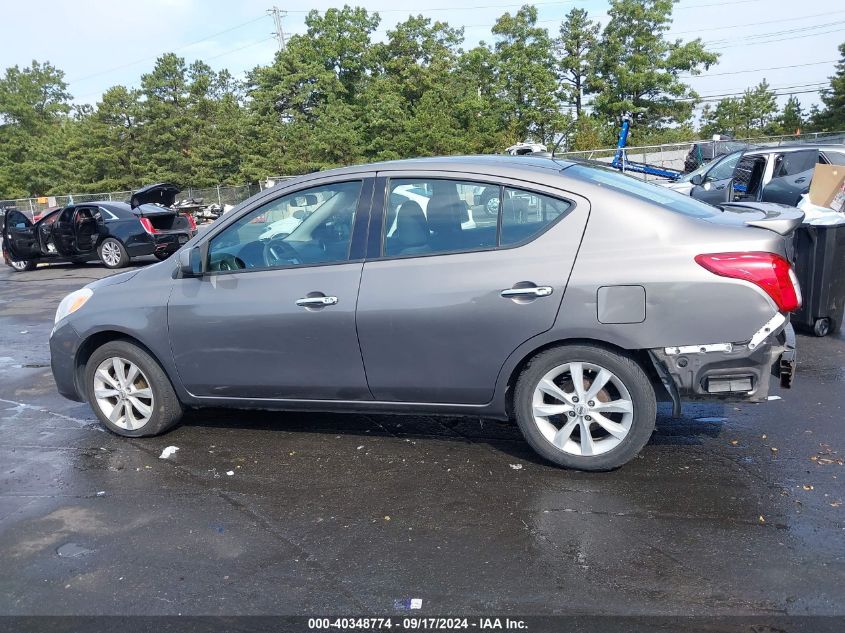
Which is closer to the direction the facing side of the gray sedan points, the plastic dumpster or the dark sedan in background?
the dark sedan in background

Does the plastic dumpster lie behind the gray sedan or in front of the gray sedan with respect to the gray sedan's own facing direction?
behind

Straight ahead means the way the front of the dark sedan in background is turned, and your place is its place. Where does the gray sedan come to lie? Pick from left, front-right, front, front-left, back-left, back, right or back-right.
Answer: back-left

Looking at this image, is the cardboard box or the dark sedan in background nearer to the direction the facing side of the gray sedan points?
the dark sedan in background

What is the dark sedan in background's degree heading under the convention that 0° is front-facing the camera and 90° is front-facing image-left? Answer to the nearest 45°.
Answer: approximately 135°

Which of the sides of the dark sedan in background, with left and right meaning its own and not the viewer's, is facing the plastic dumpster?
back

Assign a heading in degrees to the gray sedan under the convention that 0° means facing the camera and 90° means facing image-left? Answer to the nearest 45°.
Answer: approximately 90°
